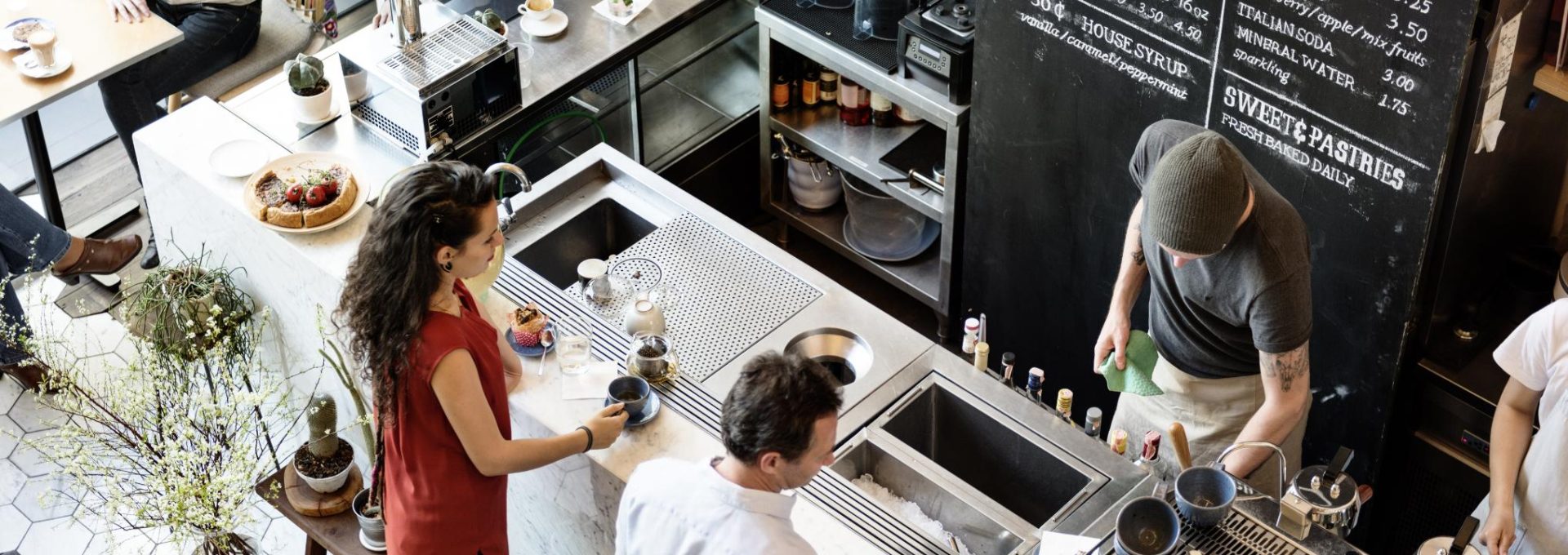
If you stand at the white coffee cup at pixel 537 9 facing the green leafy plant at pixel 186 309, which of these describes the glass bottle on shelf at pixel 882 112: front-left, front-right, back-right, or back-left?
back-left

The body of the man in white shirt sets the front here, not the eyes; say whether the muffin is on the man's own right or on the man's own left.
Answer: on the man's own left

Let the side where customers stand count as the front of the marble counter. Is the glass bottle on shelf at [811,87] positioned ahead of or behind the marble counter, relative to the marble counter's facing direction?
behind

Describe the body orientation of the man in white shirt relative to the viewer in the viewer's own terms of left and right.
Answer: facing away from the viewer and to the right of the viewer

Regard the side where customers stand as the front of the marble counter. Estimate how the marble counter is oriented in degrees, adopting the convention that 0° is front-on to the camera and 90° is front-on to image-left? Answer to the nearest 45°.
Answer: approximately 45°

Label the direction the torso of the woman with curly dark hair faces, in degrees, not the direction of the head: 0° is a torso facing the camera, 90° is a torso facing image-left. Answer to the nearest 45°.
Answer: approximately 270°

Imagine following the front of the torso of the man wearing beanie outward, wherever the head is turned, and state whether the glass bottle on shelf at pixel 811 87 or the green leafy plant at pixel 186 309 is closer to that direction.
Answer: the green leafy plant

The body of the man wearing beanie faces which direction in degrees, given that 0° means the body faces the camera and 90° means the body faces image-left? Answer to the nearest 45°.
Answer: approximately 45°

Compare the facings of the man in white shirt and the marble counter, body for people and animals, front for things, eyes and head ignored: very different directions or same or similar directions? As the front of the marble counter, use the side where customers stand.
very different directions

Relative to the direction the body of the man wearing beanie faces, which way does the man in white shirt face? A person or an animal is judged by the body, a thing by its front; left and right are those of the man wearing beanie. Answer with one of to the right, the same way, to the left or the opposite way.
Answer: the opposite way
